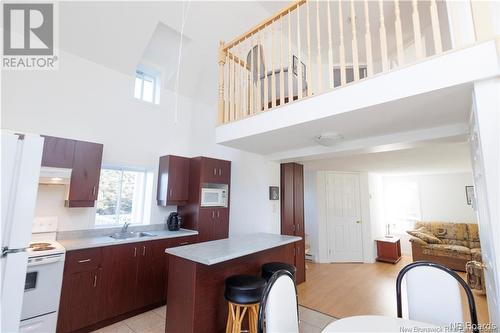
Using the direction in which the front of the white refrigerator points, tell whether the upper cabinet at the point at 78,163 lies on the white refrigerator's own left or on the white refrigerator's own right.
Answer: on the white refrigerator's own left

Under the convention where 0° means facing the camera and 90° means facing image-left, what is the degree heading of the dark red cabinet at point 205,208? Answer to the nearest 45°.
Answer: approximately 315°

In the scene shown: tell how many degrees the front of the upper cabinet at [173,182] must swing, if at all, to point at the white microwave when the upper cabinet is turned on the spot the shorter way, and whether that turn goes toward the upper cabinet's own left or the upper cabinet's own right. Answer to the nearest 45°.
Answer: approximately 45° to the upper cabinet's own left

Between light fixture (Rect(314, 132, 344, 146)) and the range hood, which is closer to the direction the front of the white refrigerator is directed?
the light fixture

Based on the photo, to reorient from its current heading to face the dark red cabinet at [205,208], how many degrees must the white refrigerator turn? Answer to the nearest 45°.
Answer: approximately 90° to its left

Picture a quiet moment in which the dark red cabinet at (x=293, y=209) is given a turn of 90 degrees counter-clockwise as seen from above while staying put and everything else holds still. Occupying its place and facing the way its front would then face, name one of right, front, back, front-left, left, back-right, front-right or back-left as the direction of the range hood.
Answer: back

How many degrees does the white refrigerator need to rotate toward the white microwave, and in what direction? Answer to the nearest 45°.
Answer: approximately 90° to its left

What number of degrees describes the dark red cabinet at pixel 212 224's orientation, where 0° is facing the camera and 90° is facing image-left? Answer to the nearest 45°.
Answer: approximately 315°

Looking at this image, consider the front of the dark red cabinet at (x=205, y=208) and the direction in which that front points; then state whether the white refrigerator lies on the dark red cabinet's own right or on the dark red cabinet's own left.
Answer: on the dark red cabinet's own right

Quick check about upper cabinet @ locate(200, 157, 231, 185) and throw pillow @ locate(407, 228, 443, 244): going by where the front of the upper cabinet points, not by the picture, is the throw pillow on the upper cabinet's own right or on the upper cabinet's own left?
on the upper cabinet's own left

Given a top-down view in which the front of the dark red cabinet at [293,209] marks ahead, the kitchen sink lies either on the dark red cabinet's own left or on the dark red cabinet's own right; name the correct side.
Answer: on the dark red cabinet's own right

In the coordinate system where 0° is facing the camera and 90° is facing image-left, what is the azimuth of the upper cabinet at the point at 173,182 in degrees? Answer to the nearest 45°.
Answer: approximately 315°

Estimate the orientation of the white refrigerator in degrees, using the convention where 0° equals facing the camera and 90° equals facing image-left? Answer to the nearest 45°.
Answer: approximately 315°

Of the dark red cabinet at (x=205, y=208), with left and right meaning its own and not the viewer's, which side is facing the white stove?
right
